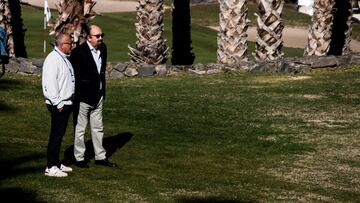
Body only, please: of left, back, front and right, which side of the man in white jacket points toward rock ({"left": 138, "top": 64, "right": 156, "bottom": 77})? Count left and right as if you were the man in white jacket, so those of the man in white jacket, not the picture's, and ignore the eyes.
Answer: left

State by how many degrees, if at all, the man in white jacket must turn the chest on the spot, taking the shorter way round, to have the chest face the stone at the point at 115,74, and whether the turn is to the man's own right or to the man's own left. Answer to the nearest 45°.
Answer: approximately 90° to the man's own left

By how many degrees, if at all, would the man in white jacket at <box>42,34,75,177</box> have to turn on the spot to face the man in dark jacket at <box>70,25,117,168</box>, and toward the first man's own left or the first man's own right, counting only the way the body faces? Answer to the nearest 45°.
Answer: approximately 45° to the first man's own left

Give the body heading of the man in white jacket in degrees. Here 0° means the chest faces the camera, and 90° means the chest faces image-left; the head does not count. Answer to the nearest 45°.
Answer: approximately 270°

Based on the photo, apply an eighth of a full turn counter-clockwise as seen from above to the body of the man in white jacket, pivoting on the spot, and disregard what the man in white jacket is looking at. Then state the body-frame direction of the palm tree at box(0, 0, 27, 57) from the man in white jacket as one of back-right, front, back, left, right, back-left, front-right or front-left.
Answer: front-left

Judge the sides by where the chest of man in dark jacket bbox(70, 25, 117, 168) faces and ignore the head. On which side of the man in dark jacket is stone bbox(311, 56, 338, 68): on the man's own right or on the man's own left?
on the man's own left

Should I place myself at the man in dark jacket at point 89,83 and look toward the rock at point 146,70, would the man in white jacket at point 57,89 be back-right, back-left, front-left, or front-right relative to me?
back-left

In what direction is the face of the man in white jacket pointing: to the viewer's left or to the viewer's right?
to the viewer's right

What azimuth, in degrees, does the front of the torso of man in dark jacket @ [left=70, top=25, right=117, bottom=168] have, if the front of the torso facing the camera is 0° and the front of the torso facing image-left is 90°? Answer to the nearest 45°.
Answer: approximately 315°

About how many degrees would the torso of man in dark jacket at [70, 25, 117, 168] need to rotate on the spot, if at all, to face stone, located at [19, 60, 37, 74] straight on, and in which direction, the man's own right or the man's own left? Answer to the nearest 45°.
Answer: approximately 135° to the man's own left
